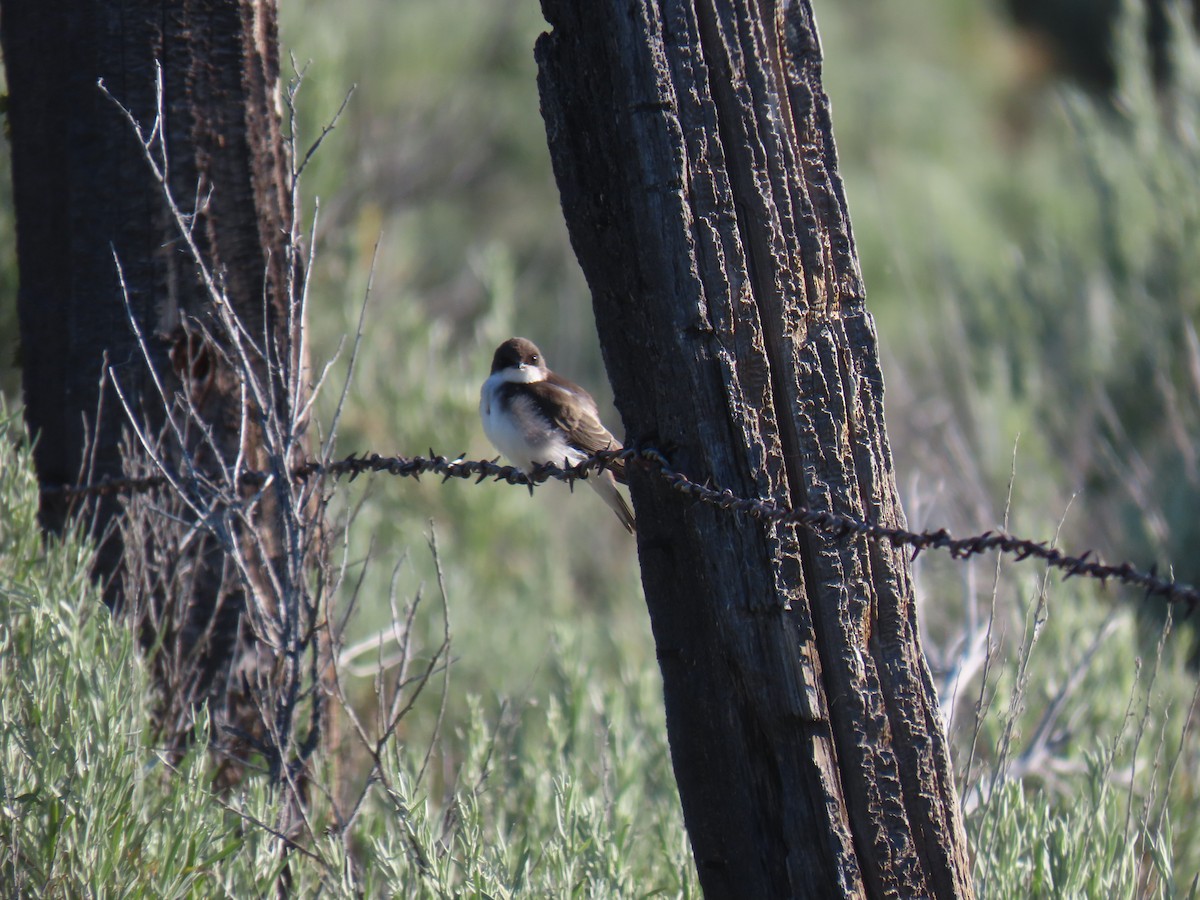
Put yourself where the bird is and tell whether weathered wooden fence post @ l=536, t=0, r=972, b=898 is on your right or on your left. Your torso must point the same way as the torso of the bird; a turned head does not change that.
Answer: on your left
